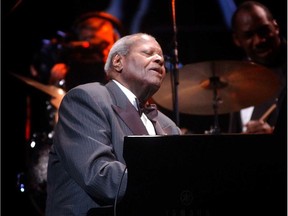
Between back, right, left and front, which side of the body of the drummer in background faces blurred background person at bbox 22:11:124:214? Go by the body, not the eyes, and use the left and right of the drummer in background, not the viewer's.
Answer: right

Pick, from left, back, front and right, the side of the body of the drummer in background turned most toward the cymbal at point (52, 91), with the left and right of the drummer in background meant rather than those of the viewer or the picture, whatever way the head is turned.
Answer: right

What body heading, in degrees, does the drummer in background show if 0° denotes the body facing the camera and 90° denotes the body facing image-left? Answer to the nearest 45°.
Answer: approximately 0°

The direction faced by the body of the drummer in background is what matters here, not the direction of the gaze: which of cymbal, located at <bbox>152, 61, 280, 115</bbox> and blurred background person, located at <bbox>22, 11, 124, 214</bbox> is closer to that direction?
the cymbal

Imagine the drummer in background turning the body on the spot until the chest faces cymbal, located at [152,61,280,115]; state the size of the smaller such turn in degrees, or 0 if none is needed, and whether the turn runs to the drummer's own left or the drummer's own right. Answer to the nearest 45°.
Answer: approximately 45° to the drummer's own right
